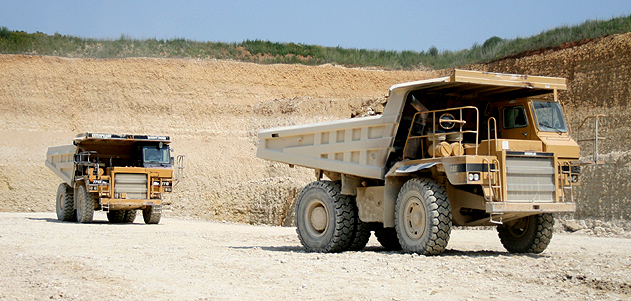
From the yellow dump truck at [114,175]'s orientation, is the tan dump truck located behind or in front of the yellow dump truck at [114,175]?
in front

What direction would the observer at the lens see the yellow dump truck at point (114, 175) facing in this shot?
facing the viewer and to the right of the viewer

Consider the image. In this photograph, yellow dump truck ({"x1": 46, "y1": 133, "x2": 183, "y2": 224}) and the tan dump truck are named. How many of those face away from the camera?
0

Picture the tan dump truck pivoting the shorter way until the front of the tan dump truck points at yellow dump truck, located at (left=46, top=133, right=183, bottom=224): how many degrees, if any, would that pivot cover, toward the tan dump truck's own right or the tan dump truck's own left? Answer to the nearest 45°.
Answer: approximately 180°
